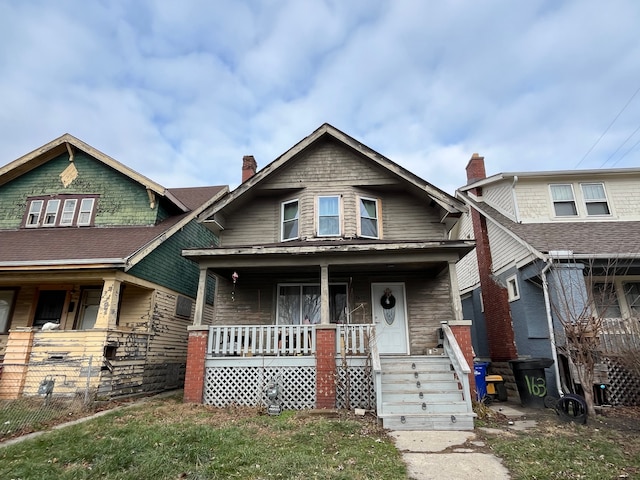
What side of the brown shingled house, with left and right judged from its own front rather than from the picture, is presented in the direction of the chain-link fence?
right

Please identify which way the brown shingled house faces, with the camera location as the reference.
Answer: facing the viewer

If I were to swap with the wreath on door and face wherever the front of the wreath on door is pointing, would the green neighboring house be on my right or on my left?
on my right

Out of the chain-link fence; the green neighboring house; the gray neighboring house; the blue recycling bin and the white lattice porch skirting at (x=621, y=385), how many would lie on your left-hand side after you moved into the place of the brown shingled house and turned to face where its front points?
3

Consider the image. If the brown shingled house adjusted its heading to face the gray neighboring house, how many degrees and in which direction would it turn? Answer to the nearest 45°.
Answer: approximately 90° to its left

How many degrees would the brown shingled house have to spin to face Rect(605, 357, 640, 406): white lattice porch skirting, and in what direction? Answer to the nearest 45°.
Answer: approximately 90° to its left

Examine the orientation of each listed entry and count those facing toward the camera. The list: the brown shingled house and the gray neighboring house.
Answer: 2

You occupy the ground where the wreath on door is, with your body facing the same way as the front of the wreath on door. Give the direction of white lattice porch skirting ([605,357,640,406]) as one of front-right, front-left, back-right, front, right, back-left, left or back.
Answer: left

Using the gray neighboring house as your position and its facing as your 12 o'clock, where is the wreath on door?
The wreath on door is roughly at 2 o'clock from the gray neighboring house.

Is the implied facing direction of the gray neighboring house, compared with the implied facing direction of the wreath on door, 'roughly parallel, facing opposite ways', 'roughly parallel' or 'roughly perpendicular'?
roughly parallel

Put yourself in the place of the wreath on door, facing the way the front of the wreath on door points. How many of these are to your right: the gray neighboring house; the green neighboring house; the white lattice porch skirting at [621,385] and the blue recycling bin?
1

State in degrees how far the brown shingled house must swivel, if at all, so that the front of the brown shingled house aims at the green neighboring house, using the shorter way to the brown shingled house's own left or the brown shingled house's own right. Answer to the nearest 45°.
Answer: approximately 90° to the brown shingled house's own right

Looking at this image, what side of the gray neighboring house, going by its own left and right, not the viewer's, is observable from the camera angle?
front

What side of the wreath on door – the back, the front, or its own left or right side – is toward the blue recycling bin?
left

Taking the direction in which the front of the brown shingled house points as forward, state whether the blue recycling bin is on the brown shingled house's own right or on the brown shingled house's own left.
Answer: on the brown shingled house's own left
